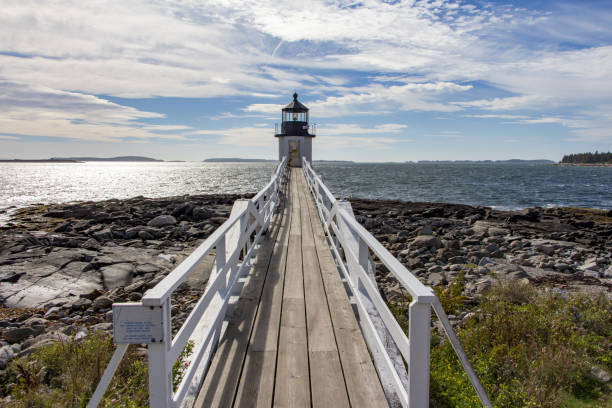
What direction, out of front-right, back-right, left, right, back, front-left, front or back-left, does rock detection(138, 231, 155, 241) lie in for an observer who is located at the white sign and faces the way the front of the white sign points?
back

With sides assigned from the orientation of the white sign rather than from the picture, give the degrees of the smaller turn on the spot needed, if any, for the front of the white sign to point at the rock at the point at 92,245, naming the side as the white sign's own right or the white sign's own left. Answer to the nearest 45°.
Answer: approximately 180°

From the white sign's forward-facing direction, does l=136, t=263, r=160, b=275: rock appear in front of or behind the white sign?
behind

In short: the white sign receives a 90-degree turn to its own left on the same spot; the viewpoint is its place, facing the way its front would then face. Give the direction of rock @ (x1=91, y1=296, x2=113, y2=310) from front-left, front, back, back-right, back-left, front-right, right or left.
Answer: left

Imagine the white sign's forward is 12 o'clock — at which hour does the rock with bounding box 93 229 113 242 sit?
The rock is roughly at 6 o'clock from the white sign.

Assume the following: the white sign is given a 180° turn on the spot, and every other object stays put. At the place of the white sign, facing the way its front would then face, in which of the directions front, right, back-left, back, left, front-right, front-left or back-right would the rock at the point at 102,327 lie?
front

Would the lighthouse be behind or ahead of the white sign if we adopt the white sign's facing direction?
behind

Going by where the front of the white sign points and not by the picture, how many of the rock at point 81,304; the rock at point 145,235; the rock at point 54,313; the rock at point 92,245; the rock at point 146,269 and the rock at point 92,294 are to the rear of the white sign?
6

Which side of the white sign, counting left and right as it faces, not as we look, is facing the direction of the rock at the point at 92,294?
back

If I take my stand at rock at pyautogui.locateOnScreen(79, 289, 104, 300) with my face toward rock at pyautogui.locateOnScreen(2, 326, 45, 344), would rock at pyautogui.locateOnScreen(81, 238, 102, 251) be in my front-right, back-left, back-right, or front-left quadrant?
back-right

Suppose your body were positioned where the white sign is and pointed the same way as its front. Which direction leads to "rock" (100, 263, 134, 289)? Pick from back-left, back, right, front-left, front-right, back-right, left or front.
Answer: back

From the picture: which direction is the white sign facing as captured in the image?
toward the camera
